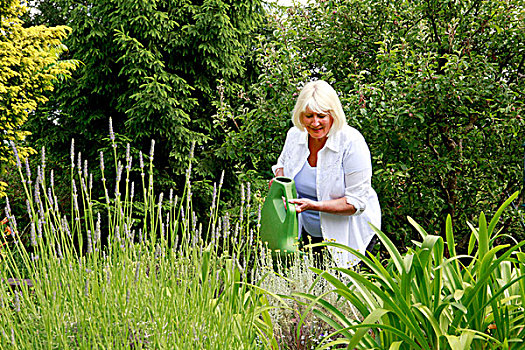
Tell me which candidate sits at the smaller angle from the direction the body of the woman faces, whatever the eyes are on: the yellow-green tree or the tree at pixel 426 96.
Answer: the yellow-green tree

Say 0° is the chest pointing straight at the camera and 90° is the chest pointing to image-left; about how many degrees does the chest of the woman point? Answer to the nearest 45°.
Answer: approximately 45°

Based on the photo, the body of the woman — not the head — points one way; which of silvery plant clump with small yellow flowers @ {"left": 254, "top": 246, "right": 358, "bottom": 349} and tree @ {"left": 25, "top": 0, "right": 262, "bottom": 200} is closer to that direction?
the silvery plant clump with small yellow flowers

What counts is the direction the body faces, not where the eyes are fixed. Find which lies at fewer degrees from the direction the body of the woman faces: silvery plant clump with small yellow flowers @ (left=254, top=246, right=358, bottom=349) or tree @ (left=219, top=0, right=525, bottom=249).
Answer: the silvery plant clump with small yellow flowers

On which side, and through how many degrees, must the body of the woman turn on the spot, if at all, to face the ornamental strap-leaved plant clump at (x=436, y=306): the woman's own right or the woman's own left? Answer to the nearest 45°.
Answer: approximately 45° to the woman's own left

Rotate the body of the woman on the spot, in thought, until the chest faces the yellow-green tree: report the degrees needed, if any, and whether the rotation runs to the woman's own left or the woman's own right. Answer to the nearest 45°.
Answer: approximately 90° to the woman's own right

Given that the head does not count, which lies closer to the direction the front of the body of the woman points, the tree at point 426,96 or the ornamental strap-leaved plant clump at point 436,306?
the ornamental strap-leaved plant clump

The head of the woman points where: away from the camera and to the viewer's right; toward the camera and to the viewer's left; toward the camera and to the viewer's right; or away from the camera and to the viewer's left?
toward the camera and to the viewer's left

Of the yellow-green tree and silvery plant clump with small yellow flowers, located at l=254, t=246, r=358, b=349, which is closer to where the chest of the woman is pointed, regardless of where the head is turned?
the silvery plant clump with small yellow flowers

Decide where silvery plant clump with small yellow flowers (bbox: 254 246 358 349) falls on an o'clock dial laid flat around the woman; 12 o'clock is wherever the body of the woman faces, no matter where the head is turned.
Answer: The silvery plant clump with small yellow flowers is roughly at 11 o'clock from the woman.
